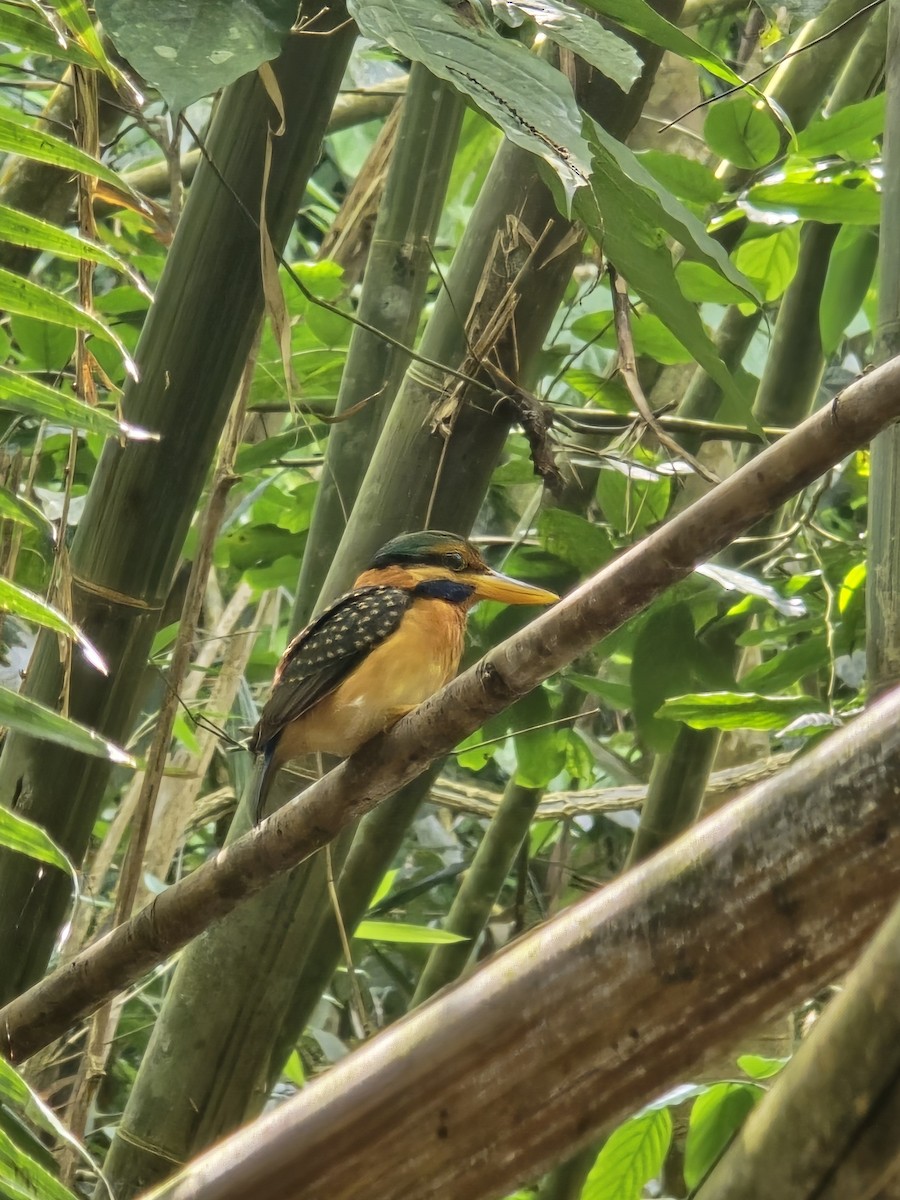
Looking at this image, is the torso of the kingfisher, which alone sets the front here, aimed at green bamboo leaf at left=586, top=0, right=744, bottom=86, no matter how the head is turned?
no

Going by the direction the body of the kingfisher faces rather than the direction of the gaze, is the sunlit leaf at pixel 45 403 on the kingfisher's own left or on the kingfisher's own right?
on the kingfisher's own right

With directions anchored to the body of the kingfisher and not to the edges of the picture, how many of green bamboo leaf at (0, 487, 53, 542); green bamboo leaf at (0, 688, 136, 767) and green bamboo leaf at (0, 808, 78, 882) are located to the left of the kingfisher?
0

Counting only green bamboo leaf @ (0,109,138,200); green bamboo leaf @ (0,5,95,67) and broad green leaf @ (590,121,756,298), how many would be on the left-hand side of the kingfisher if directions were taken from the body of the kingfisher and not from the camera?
0

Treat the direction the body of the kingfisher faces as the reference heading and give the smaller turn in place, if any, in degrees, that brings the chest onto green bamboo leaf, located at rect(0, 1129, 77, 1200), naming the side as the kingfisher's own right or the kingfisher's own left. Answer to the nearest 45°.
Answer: approximately 90° to the kingfisher's own right

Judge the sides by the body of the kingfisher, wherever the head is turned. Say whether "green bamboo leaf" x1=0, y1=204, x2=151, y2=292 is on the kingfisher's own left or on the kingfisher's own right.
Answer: on the kingfisher's own right

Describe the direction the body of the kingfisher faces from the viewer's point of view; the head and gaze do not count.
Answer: to the viewer's right
